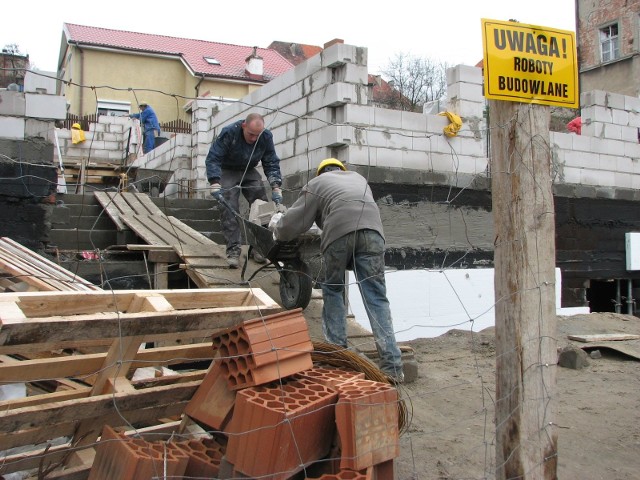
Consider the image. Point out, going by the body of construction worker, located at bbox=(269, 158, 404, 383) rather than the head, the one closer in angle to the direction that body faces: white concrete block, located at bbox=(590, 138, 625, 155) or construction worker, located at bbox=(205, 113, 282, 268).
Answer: the construction worker

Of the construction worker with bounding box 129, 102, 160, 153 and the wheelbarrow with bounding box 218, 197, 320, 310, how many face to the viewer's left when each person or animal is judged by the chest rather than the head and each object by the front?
1

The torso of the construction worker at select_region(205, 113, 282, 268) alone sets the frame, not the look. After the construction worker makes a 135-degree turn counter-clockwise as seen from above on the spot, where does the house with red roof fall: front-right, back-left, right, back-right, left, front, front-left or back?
front

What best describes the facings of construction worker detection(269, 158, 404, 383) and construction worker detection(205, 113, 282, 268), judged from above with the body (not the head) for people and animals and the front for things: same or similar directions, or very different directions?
very different directions

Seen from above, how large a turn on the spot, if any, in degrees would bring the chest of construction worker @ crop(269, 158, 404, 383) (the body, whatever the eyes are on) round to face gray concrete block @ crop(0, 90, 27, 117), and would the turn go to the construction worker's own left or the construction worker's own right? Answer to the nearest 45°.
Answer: approximately 45° to the construction worker's own left

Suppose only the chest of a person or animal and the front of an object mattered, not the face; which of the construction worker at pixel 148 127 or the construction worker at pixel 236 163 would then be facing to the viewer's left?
the construction worker at pixel 148 127

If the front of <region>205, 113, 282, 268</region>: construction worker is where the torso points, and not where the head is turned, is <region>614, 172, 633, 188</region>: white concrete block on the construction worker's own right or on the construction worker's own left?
on the construction worker's own left

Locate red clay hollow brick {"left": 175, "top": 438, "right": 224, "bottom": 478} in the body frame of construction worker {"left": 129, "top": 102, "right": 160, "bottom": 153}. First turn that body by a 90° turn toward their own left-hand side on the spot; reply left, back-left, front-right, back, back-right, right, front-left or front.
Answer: front

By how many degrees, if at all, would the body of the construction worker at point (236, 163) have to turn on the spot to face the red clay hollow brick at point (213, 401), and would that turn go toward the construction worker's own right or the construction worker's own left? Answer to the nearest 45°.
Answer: approximately 45° to the construction worker's own right

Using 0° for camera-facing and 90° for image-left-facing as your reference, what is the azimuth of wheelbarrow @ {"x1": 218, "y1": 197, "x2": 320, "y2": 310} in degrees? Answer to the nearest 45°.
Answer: approximately 315°

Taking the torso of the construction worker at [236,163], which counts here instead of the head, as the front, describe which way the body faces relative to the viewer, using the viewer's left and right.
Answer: facing the viewer and to the right of the viewer

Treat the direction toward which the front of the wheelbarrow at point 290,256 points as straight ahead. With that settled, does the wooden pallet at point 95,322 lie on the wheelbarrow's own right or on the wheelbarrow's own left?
on the wheelbarrow's own right

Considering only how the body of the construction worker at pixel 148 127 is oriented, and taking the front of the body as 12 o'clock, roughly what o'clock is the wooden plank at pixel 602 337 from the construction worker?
The wooden plank is roughly at 8 o'clock from the construction worker.

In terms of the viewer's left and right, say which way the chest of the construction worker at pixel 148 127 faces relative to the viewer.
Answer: facing to the left of the viewer

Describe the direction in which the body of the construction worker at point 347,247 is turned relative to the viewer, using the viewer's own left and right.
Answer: facing away from the viewer and to the left of the viewer

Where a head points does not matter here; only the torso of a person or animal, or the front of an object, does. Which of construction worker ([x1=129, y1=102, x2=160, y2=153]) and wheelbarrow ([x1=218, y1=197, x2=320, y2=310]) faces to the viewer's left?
the construction worker

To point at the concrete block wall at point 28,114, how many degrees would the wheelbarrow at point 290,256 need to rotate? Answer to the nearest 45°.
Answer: approximately 135° to its right

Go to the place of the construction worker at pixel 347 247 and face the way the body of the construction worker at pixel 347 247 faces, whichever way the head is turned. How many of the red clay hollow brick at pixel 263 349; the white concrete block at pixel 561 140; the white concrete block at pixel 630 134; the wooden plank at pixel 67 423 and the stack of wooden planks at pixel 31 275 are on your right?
2
